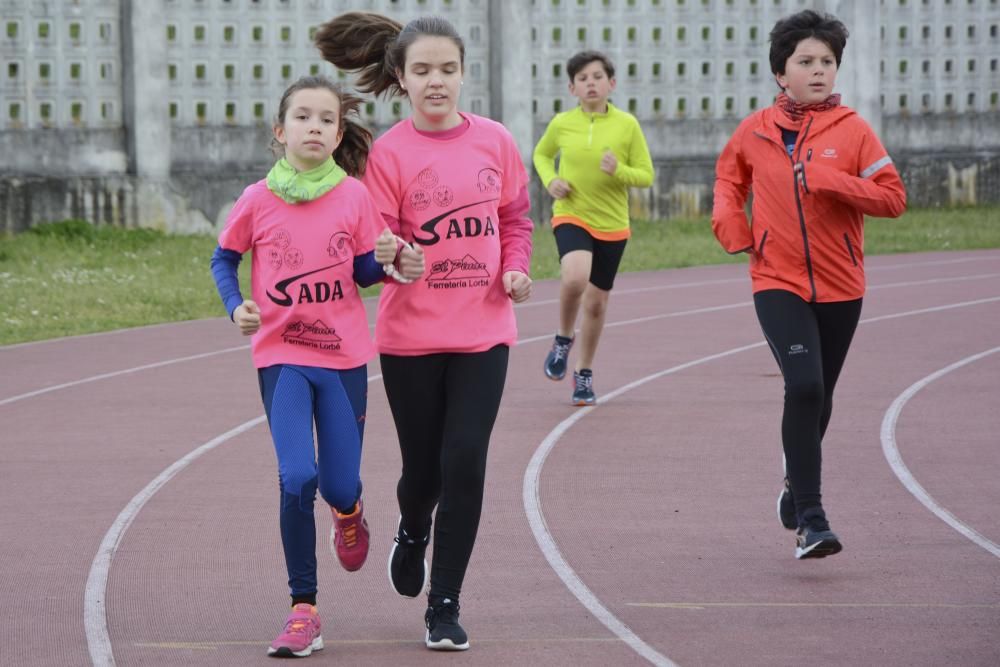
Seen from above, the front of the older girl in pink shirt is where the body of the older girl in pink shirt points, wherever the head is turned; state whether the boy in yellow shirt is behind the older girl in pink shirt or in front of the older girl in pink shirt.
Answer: behind

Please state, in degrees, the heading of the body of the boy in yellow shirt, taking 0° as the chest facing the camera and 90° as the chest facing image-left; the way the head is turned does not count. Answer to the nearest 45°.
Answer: approximately 0°

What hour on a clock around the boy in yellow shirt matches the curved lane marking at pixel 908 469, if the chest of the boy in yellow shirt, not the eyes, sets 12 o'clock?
The curved lane marking is roughly at 11 o'clock from the boy in yellow shirt.

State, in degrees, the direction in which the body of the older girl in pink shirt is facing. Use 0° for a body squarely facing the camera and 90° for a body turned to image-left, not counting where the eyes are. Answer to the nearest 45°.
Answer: approximately 0°

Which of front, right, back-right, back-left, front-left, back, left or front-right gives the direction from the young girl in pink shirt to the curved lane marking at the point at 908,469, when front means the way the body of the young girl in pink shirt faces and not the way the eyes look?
back-left

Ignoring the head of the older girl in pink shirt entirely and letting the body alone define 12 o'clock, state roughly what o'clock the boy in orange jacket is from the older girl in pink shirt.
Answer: The boy in orange jacket is roughly at 8 o'clock from the older girl in pink shirt.
